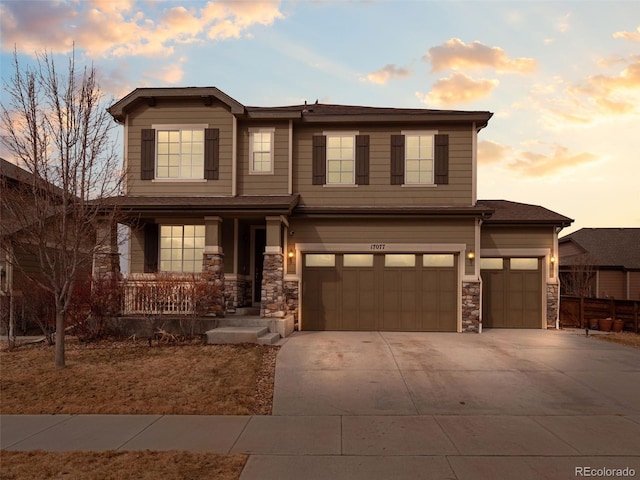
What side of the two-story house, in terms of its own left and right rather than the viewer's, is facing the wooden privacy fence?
left

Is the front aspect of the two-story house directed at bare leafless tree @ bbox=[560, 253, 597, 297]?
no

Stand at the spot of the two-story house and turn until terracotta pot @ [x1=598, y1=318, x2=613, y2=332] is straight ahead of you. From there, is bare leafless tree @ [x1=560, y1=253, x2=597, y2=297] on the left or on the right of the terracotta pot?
left

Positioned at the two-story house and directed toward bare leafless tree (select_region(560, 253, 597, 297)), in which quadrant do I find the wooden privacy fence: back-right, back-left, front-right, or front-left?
front-right

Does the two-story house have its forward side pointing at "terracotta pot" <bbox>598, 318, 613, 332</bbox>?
no

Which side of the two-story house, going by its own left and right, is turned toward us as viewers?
front
